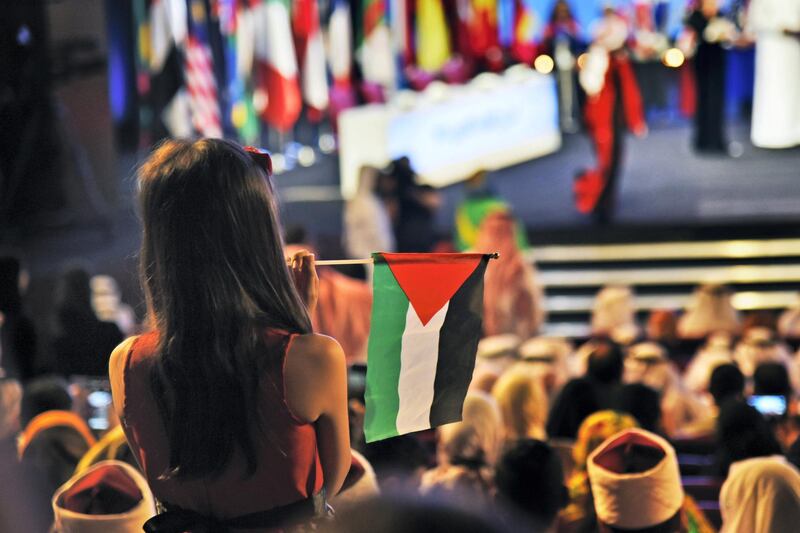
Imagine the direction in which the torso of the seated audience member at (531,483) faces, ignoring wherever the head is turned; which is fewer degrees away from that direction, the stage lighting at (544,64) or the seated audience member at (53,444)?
the stage lighting

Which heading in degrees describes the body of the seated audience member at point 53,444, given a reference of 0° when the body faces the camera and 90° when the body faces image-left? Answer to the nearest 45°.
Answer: approximately 180°

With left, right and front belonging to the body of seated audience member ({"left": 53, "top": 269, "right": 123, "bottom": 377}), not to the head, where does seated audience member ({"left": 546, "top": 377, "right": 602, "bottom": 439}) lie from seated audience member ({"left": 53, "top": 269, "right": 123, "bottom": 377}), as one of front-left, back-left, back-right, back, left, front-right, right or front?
back-right

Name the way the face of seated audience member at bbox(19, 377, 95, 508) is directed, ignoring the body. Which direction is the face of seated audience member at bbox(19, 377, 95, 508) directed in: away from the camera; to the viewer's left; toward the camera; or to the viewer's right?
away from the camera

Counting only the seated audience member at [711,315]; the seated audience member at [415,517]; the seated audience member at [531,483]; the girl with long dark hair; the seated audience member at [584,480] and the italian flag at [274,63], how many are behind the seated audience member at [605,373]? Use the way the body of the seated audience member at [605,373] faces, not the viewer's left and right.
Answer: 4

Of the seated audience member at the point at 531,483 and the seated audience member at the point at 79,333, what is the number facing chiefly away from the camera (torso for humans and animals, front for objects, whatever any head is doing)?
2

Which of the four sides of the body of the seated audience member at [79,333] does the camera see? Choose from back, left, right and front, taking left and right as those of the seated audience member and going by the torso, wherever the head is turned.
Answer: back

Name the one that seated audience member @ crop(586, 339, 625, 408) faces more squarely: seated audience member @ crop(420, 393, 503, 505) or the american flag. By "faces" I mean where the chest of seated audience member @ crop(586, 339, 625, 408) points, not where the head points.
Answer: the american flag

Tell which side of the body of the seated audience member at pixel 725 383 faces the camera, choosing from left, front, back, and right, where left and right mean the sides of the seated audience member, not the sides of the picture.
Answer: back

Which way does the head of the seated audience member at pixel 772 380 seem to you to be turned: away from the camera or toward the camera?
away from the camera

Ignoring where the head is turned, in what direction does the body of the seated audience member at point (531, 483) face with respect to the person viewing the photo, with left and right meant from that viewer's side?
facing away from the viewer

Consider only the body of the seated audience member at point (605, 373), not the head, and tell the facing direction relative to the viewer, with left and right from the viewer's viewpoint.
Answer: facing away from the viewer

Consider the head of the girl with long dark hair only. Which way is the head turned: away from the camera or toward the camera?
away from the camera
